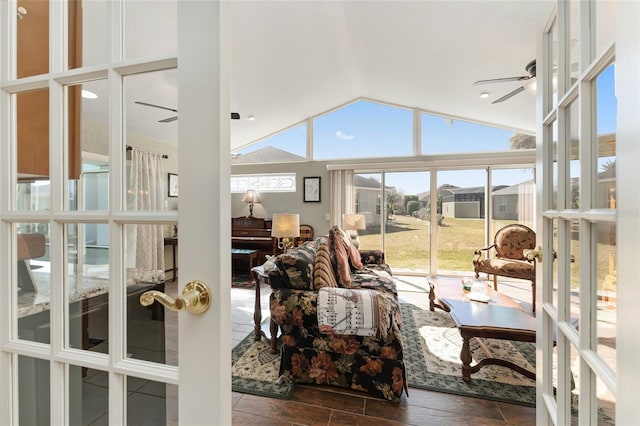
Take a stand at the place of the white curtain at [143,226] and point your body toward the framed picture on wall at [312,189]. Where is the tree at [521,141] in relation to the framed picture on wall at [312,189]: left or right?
right

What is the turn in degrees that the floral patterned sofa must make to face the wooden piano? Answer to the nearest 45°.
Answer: approximately 135° to its left

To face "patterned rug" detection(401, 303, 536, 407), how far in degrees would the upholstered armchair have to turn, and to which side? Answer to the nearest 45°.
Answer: approximately 45° to its left

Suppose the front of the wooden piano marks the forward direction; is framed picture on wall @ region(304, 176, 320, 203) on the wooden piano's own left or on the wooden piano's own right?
on the wooden piano's own left

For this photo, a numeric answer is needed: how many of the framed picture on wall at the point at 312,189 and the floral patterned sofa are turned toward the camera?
1

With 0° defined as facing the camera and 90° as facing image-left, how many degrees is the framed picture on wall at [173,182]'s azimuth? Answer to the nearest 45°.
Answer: approximately 315°

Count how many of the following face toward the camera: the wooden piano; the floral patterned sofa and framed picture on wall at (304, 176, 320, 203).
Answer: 2

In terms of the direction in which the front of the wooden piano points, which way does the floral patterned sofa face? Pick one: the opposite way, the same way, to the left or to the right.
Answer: to the left
